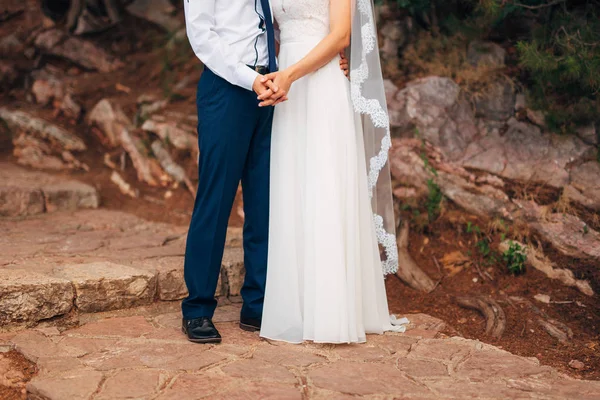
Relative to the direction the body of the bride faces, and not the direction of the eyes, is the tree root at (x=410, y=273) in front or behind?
behind

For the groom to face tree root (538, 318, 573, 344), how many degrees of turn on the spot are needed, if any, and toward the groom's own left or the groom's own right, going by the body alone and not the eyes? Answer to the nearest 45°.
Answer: approximately 45° to the groom's own left

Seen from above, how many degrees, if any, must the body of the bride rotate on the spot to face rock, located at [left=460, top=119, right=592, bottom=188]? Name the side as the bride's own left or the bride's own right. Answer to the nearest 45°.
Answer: approximately 180°

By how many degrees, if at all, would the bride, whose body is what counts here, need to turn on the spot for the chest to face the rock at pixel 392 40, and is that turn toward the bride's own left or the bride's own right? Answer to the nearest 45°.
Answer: approximately 135° to the bride's own right

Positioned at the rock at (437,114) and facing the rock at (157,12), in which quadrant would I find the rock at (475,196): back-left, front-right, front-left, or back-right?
back-left

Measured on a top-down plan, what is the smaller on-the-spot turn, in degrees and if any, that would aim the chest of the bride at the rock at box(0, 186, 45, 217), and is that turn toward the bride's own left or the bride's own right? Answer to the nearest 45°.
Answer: approximately 90° to the bride's own right

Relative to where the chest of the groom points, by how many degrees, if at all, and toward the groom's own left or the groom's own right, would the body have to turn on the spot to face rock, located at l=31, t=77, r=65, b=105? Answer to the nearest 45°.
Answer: approximately 180°

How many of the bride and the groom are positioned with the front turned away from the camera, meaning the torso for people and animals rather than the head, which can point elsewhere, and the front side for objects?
0

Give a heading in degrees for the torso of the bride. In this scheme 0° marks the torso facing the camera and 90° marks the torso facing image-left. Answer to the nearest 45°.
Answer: approximately 45°

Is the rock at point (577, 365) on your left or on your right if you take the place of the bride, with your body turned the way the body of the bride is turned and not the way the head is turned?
on your left
